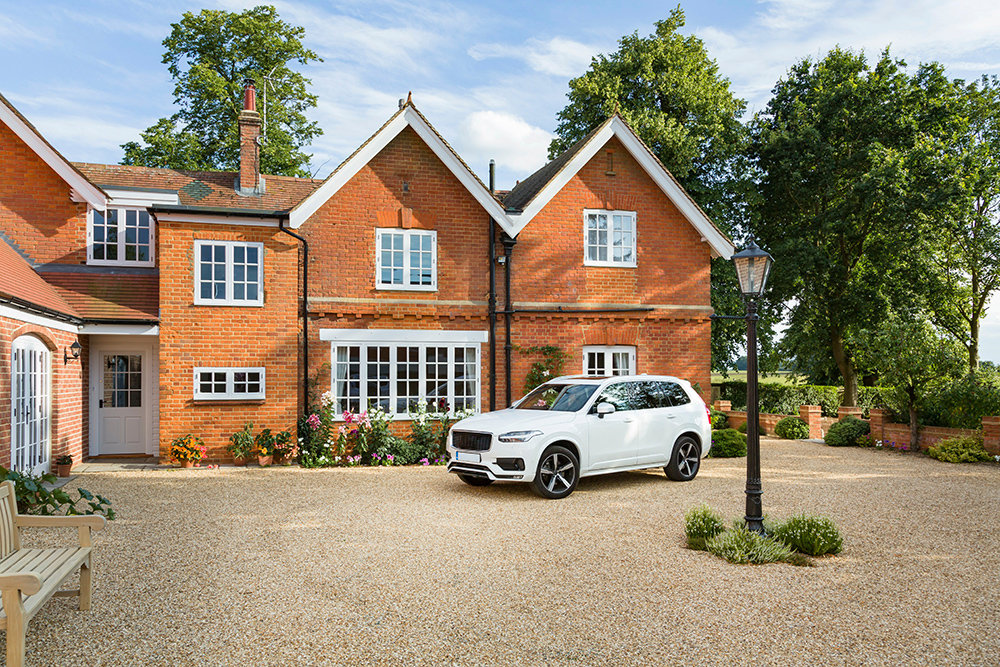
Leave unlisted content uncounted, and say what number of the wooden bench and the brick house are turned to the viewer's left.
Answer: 0

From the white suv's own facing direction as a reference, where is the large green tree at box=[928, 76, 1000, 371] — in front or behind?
behind

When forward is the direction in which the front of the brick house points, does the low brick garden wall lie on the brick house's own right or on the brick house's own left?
on the brick house's own left

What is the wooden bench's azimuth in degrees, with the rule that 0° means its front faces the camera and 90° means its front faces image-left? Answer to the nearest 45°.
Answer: approximately 315°

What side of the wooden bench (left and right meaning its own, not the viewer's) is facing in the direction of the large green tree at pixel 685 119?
left

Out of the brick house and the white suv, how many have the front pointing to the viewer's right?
0

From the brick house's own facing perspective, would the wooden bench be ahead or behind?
ahead

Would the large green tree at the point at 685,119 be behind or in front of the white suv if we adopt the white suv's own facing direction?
behind

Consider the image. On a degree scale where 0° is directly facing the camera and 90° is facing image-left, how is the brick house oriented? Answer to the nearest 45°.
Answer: approximately 0°

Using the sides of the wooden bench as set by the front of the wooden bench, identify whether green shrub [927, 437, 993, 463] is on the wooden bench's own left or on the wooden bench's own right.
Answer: on the wooden bench's own left
